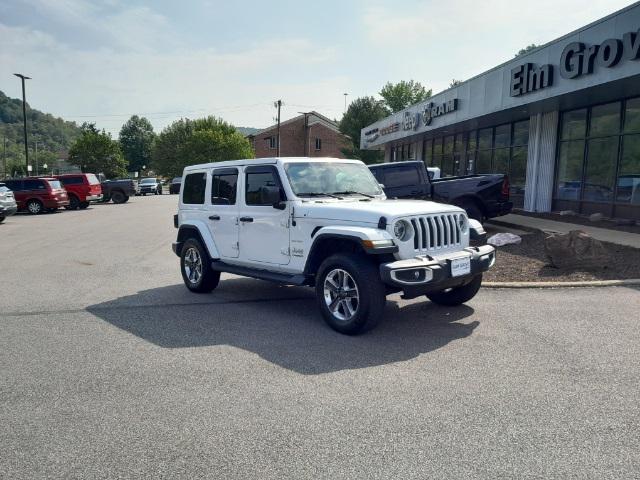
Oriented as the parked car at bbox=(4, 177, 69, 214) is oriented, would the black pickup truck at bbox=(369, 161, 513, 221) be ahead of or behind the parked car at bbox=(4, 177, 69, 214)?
behind

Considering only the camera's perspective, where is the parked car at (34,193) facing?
facing away from the viewer and to the left of the viewer

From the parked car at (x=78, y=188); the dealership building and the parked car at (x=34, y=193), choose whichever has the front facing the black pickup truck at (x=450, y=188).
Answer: the dealership building

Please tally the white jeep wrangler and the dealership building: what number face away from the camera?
0

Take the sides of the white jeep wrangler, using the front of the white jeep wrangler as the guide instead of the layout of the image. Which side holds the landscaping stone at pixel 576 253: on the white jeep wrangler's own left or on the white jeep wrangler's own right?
on the white jeep wrangler's own left

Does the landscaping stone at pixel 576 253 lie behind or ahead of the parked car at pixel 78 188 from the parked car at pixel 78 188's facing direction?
behind

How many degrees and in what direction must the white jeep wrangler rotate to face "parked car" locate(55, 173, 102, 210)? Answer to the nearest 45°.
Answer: approximately 180°

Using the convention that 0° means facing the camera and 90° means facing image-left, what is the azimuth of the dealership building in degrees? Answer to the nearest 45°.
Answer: approximately 45°

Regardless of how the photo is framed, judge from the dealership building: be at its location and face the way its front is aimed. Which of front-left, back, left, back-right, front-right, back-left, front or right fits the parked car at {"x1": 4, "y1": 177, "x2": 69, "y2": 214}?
front-right

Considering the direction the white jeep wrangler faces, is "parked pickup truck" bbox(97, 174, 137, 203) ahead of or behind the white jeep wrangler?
behind
